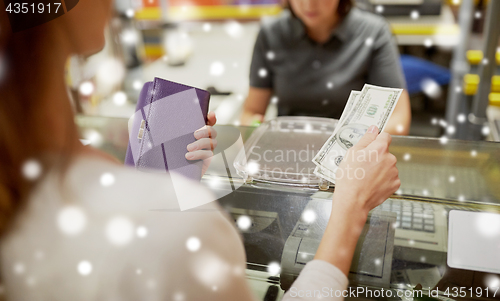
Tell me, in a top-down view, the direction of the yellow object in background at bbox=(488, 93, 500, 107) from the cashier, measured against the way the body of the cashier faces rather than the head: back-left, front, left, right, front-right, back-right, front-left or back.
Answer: back-left

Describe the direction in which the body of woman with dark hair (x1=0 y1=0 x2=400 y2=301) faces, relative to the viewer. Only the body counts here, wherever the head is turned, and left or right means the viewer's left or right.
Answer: facing away from the viewer and to the right of the viewer

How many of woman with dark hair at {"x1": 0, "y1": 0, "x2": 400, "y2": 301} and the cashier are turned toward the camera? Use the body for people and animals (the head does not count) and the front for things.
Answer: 1

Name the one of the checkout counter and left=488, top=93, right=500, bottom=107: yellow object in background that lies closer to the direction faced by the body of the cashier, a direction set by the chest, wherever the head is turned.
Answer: the checkout counter

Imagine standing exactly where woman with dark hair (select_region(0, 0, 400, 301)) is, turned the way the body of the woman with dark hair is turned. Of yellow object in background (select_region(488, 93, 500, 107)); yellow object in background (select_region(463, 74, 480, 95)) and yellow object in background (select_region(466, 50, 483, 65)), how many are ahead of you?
3

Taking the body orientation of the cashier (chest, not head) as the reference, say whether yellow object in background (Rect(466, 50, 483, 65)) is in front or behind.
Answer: behind

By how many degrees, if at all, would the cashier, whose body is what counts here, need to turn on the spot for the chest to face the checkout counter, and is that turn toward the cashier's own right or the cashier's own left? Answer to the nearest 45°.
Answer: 0° — they already face it
